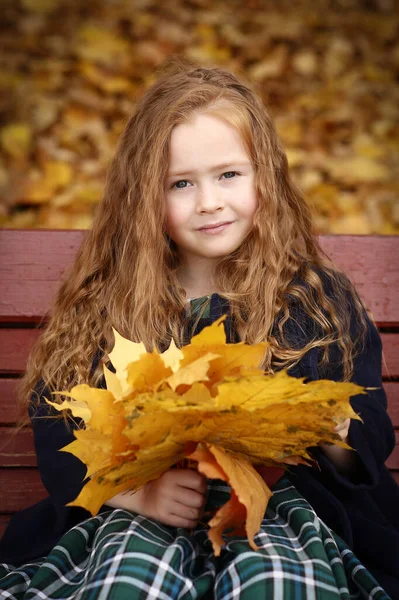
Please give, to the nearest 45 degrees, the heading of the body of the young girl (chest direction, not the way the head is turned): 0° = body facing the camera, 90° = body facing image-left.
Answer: approximately 0°

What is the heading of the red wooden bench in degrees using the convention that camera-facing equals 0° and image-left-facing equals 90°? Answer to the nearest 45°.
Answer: approximately 0°
